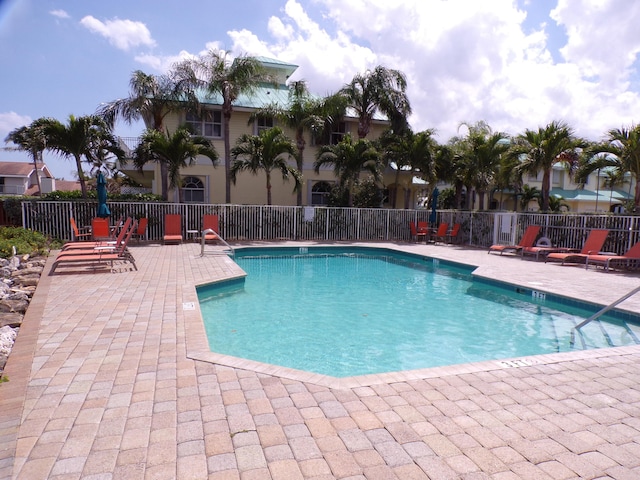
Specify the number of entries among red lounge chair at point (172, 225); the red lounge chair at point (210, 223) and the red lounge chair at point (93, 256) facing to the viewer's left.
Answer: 1

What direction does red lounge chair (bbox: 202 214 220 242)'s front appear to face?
toward the camera

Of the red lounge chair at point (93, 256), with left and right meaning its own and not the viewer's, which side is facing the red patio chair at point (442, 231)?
back

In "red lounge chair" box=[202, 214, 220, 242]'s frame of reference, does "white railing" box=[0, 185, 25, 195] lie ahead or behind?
behind

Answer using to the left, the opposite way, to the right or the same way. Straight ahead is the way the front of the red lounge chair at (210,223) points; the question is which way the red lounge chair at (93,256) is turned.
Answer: to the right

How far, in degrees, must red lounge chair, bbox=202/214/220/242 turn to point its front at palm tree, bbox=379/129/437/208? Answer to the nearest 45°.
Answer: approximately 90° to its left

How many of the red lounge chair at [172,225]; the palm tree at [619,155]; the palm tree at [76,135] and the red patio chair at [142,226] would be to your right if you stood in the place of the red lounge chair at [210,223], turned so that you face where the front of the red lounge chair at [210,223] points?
3

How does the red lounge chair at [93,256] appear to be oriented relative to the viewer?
to the viewer's left

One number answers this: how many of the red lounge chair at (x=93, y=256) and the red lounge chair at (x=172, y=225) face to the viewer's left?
1

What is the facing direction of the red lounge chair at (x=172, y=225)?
toward the camera

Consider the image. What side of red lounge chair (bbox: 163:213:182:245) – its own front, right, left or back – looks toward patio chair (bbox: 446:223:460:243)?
left

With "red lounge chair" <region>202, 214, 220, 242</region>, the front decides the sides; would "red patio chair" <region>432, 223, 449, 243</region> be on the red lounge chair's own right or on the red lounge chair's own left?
on the red lounge chair's own left

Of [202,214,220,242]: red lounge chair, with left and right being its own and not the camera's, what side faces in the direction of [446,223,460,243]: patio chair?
left

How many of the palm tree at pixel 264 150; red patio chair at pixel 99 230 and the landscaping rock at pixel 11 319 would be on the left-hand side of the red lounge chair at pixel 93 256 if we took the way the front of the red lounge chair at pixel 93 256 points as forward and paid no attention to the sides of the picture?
1

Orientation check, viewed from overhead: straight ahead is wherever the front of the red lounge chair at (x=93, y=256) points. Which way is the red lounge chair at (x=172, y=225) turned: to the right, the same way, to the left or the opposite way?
to the left

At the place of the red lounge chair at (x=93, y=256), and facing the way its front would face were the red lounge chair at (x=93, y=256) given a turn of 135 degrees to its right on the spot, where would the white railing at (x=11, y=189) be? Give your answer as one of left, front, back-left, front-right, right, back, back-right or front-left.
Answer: front-left

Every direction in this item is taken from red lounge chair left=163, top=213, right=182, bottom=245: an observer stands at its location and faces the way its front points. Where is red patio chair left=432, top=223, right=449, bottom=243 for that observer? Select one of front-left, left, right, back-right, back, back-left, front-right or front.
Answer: left
